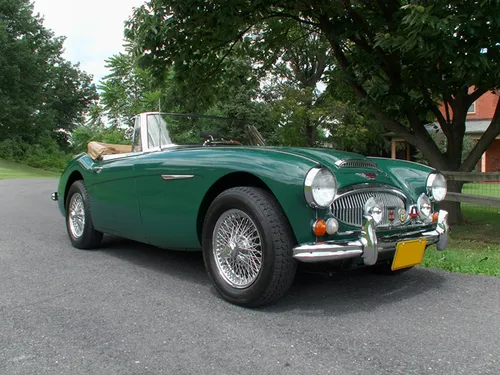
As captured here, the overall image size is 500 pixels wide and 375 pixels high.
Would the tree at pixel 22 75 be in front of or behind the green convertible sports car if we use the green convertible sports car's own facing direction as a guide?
behind

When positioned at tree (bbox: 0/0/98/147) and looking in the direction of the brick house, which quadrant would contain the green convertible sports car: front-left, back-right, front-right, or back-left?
front-right

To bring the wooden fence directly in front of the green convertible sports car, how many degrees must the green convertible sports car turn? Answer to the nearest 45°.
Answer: approximately 90° to its left

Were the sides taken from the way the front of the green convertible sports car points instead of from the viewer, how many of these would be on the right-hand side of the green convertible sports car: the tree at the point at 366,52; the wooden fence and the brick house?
0

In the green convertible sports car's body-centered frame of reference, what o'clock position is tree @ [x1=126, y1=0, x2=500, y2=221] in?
The tree is roughly at 8 o'clock from the green convertible sports car.

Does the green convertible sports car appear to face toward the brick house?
no

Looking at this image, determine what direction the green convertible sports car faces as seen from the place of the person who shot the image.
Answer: facing the viewer and to the right of the viewer

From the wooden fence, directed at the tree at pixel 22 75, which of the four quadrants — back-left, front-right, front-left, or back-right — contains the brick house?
front-right

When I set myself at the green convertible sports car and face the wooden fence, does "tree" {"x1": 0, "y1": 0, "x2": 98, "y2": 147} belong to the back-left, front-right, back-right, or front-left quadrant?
front-left
